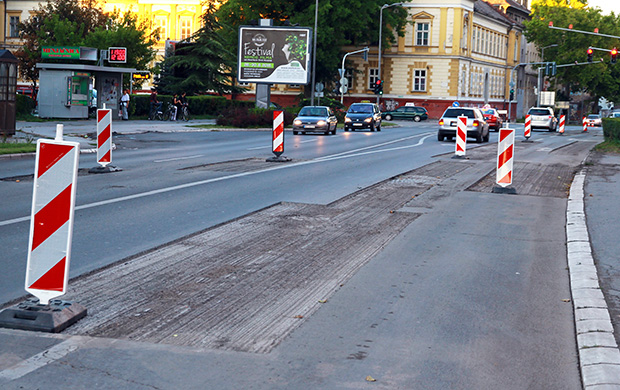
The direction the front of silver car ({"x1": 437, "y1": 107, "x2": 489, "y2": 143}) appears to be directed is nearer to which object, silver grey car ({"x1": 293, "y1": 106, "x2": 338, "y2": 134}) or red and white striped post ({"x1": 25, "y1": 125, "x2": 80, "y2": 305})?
the silver grey car

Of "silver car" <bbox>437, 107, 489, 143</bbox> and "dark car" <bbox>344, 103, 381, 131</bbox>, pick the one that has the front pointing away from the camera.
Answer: the silver car

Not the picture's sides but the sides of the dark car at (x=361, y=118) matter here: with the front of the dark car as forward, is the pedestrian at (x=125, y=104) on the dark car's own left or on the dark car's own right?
on the dark car's own right

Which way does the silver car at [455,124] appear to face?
away from the camera

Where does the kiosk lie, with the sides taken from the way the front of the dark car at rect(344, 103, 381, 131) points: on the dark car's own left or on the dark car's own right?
on the dark car's own right

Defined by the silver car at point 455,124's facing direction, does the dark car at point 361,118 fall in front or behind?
in front

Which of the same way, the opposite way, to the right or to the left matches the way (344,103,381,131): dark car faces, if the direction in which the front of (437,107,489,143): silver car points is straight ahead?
the opposite way

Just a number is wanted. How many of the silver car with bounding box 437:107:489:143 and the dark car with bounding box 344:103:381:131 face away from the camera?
1

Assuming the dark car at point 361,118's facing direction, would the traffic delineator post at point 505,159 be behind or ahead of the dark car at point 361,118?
ahead

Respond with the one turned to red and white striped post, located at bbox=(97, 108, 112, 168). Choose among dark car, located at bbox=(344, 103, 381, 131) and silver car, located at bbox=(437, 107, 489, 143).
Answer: the dark car

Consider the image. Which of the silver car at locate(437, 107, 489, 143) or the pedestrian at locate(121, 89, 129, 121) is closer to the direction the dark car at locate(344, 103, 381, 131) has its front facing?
the silver car

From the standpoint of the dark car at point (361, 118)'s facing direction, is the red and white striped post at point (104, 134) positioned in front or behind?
in front

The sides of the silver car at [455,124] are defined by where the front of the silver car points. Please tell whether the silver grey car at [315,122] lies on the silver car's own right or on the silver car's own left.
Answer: on the silver car's own left
